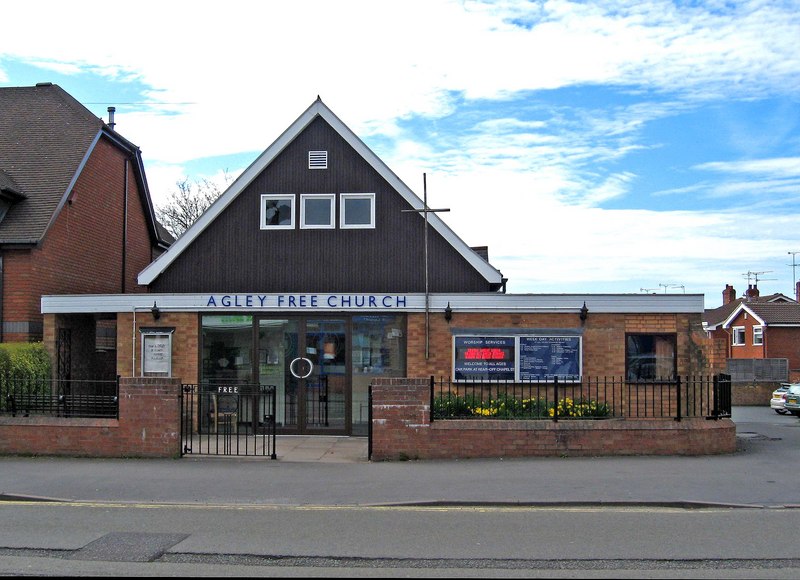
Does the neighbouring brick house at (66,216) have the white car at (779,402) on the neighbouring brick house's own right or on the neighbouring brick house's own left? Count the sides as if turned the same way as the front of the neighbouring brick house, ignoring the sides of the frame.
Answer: on the neighbouring brick house's own left

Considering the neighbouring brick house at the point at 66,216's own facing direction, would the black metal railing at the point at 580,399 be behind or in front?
in front

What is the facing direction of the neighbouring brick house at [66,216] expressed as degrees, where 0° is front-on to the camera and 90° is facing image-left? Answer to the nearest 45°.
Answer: approximately 0°

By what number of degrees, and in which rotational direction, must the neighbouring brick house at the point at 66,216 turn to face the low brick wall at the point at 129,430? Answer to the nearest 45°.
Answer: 0° — it already faces it

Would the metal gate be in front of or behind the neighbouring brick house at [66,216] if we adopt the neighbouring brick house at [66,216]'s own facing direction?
in front

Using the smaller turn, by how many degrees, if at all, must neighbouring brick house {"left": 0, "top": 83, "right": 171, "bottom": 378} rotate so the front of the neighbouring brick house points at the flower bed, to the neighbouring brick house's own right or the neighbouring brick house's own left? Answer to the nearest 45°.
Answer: approximately 45° to the neighbouring brick house's own left

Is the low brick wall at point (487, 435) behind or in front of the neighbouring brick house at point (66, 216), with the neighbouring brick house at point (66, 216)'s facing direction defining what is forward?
in front

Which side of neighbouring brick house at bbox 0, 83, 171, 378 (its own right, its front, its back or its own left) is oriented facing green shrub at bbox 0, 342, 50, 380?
front
